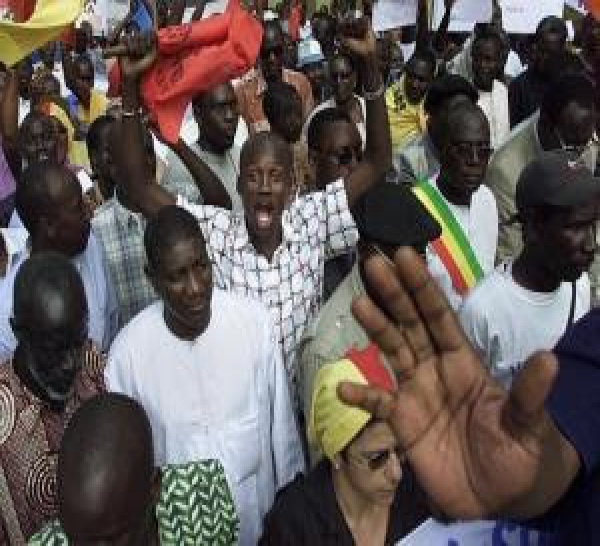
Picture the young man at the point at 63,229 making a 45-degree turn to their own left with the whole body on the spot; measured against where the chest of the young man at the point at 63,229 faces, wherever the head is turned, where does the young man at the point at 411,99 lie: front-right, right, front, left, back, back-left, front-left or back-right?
front-left

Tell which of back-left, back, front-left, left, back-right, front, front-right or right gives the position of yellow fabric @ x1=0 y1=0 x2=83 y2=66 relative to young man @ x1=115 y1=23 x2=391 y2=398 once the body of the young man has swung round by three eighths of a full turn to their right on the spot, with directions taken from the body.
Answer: front

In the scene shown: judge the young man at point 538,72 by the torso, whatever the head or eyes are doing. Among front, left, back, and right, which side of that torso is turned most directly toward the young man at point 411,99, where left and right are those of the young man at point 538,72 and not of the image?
right

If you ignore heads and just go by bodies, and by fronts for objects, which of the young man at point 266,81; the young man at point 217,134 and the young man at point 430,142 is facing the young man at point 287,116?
the young man at point 266,81

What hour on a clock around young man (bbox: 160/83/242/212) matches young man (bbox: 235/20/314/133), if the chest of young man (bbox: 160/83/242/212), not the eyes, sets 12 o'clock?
young man (bbox: 235/20/314/133) is roughly at 8 o'clock from young man (bbox: 160/83/242/212).

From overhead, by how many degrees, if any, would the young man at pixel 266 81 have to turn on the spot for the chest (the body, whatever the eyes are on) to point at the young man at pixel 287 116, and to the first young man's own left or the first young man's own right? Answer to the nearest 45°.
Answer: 0° — they already face them

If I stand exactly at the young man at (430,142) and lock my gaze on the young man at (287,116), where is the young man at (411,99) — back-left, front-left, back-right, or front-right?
front-right

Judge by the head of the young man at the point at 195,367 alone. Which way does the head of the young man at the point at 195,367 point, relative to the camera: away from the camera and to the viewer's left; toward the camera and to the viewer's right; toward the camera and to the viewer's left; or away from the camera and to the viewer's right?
toward the camera and to the viewer's right

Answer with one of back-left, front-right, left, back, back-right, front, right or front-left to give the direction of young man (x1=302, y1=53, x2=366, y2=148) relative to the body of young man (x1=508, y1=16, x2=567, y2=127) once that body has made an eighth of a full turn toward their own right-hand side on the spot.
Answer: front-right

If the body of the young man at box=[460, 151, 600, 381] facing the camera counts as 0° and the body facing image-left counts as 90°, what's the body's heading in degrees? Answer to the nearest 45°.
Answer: approximately 315°
